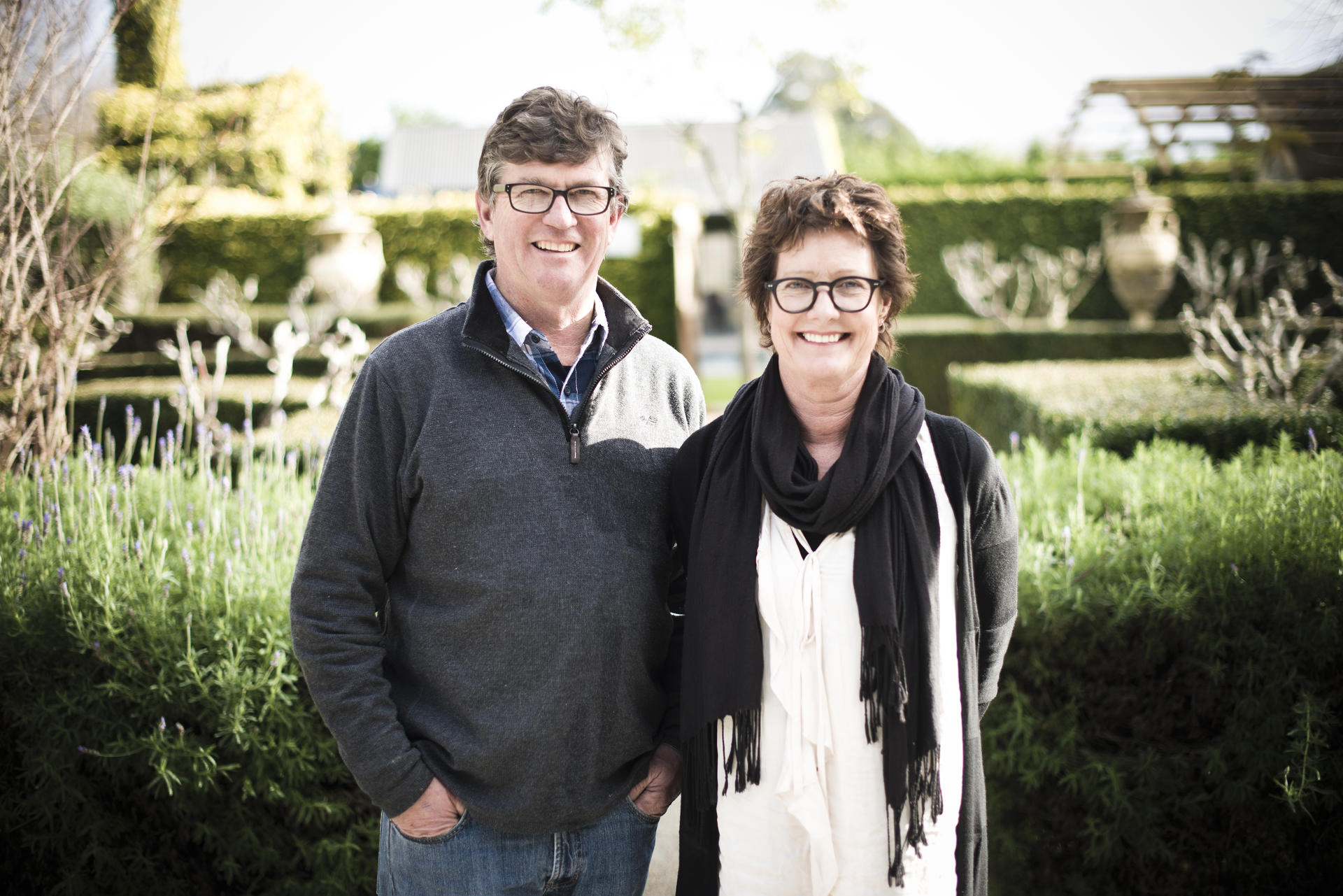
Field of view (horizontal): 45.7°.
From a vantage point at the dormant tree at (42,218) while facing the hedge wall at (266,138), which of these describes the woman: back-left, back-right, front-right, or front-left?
back-right

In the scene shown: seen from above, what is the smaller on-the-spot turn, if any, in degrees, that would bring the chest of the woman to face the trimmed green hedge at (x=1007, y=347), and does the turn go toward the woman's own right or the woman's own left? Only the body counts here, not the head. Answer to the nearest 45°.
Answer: approximately 180°

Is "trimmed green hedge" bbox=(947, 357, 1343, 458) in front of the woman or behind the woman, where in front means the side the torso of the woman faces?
behind

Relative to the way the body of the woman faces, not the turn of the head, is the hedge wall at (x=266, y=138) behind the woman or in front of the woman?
behind
